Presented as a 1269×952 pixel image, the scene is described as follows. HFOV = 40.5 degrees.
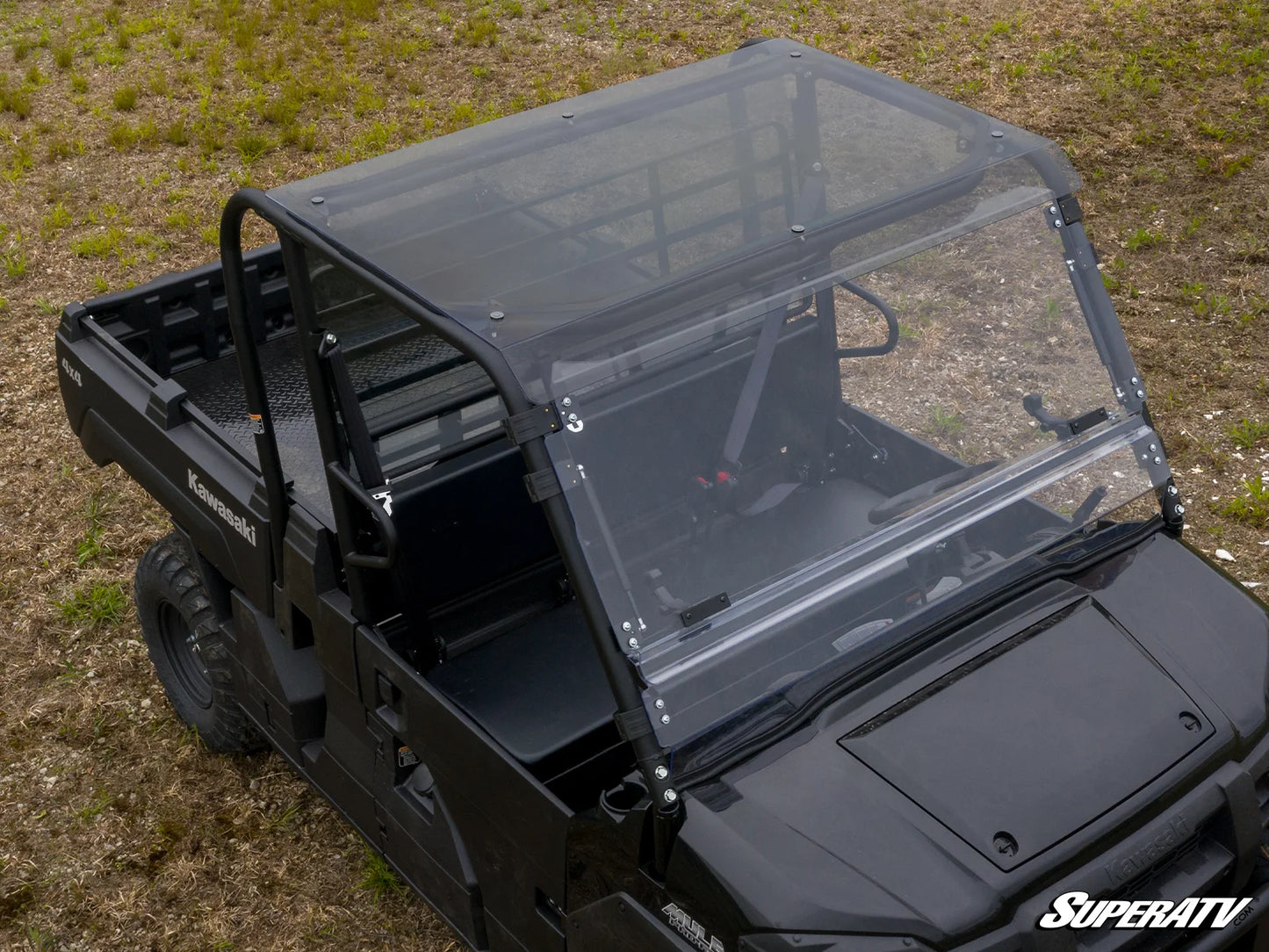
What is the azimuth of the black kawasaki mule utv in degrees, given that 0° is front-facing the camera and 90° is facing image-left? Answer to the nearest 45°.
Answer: approximately 315°
